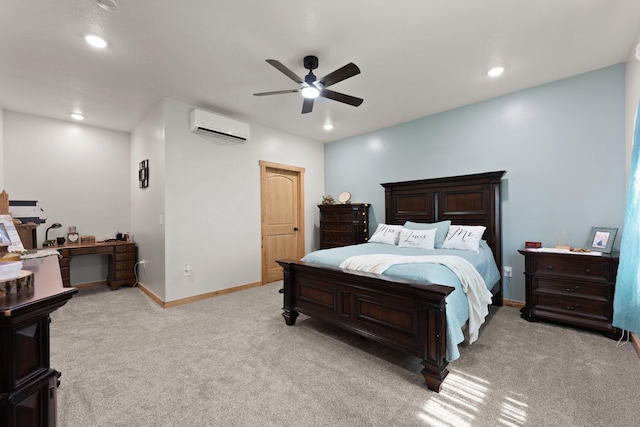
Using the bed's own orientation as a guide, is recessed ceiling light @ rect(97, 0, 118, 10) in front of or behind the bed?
in front

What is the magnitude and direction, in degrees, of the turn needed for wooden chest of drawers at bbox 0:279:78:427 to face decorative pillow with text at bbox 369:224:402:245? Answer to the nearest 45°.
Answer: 0° — it already faces it

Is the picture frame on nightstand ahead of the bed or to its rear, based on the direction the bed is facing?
to the rear

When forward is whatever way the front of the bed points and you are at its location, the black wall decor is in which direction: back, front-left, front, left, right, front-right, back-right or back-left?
front-right

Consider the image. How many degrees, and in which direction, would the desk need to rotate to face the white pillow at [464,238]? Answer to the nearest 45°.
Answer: approximately 45° to its left

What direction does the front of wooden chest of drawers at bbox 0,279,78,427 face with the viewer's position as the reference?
facing to the right of the viewer
